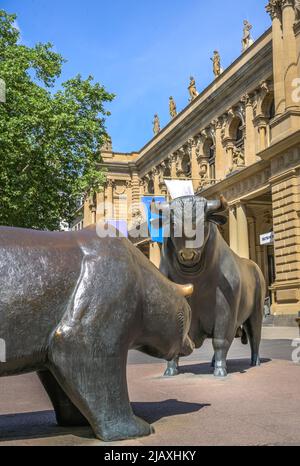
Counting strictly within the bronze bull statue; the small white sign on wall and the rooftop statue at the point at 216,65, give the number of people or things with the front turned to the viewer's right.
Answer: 0

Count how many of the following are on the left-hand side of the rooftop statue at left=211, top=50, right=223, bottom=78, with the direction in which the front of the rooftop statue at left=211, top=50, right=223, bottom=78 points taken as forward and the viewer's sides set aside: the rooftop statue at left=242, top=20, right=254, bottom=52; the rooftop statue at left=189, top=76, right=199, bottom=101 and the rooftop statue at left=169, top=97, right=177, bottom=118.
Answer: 1

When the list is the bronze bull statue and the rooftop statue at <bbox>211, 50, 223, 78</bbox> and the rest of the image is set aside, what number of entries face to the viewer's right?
0

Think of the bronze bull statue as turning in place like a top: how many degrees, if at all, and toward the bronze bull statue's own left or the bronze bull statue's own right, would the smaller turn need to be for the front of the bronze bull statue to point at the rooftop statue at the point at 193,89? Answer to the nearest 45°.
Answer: approximately 135° to the bronze bull statue's own right

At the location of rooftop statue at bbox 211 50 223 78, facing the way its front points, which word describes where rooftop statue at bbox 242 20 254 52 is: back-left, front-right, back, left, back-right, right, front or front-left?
left

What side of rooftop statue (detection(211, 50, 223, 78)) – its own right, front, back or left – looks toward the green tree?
front

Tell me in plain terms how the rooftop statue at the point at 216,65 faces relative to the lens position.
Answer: facing the viewer and to the left of the viewer

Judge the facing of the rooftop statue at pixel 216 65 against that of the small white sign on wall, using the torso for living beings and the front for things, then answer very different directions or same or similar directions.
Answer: same or similar directions

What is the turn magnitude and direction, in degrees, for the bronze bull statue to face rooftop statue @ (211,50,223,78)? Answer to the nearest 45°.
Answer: approximately 135° to its right

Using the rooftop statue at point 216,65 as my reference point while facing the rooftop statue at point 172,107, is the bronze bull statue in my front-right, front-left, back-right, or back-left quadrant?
back-left

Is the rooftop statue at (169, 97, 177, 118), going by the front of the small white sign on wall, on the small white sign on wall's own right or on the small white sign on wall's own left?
on the small white sign on wall's own right

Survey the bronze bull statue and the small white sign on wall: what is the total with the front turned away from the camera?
0

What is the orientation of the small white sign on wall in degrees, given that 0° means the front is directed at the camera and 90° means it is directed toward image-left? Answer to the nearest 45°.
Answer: approximately 45°

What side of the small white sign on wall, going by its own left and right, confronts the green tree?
front
